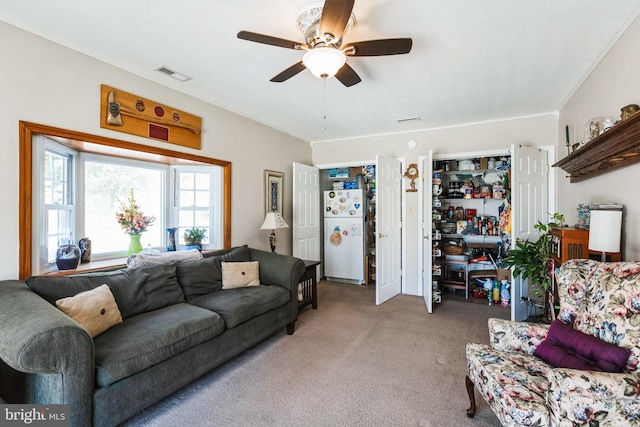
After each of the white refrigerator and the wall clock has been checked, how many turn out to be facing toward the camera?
2

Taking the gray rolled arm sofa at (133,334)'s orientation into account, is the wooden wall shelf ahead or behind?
ahead

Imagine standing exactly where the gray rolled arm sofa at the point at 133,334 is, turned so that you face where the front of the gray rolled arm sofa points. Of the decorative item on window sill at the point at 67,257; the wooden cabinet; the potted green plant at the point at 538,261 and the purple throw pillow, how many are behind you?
1

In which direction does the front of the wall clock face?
toward the camera

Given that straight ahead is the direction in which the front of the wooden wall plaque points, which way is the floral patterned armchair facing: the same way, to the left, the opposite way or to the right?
the opposite way

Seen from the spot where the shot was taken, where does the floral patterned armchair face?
facing the viewer and to the left of the viewer

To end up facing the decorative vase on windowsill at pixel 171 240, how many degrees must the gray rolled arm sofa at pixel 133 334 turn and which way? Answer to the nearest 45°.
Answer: approximately 135° to its left

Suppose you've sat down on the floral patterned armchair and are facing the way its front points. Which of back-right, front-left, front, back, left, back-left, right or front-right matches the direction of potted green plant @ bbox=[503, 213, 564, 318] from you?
back-right

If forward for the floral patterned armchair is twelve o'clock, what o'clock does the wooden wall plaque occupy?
The wooden wall plaque is roughly at 1 o'clock from the floral patterned armchair.

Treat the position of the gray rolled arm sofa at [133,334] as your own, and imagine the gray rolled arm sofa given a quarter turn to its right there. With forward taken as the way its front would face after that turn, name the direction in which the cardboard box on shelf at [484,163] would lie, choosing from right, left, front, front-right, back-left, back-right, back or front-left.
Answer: back-left

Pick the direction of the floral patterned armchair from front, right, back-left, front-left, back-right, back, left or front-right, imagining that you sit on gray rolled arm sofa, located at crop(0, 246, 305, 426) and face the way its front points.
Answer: front

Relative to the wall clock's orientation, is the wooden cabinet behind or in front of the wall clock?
in front

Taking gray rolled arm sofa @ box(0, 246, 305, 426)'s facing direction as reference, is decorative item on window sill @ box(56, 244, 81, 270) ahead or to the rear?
to the rear

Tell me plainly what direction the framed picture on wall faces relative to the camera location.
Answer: facing the viewer and to the right of the viewer

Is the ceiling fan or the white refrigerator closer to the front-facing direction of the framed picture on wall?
the ceiling fan

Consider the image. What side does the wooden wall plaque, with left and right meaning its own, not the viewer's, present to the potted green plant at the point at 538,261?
front

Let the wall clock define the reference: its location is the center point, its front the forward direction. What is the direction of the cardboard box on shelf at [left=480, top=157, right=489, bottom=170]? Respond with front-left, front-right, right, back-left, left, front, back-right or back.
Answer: left

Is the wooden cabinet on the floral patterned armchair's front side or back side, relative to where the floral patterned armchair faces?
on the back side

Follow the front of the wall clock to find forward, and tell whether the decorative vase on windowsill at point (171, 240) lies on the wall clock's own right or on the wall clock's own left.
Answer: on the wall clock's own right
